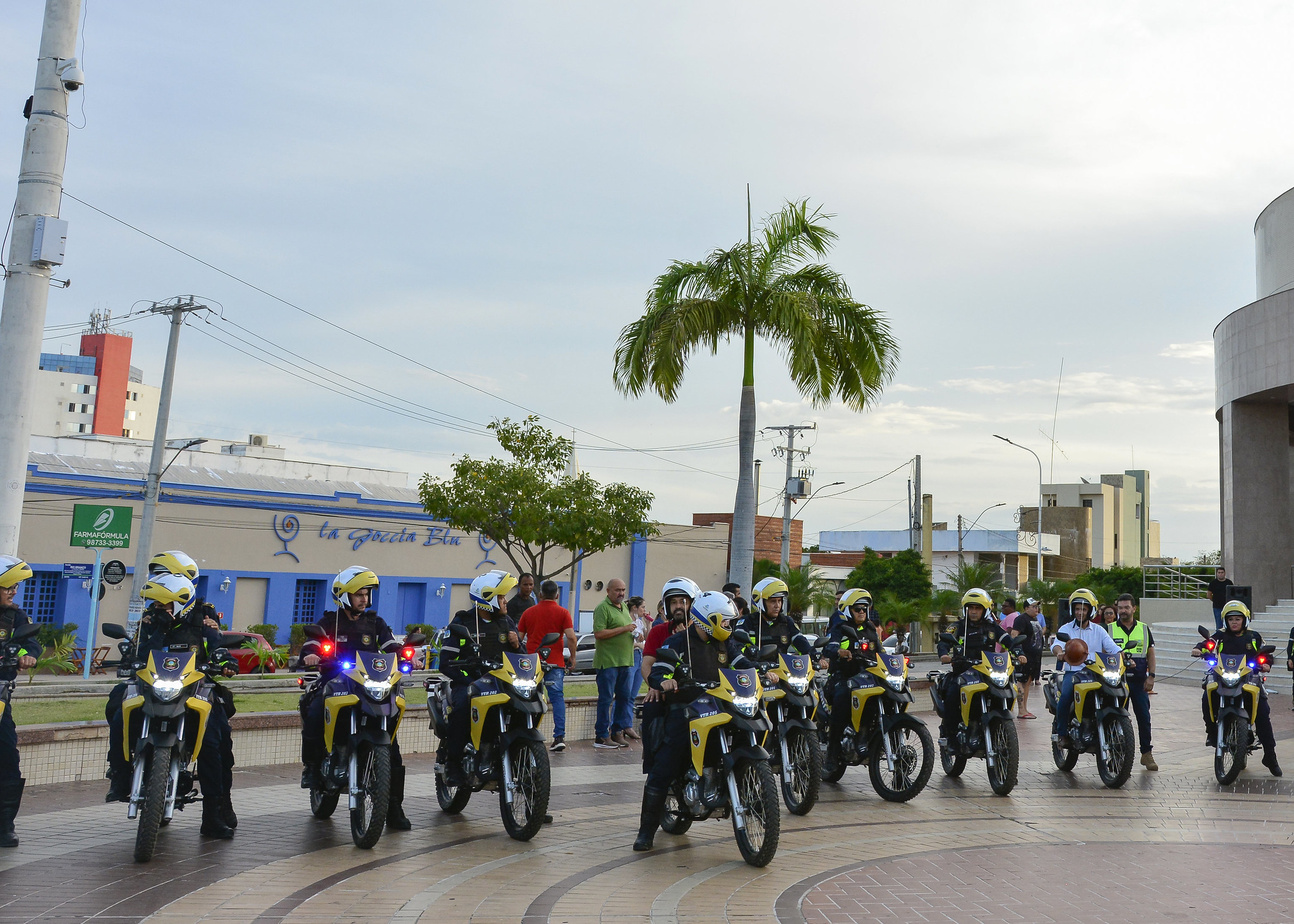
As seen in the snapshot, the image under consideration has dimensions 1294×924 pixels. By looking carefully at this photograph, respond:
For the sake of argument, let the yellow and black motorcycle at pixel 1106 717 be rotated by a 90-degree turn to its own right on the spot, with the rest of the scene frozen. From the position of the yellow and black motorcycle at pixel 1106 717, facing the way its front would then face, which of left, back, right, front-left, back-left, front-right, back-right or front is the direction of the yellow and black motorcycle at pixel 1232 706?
back

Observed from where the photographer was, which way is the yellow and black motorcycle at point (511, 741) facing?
facing the viewer and to the right of the viewer

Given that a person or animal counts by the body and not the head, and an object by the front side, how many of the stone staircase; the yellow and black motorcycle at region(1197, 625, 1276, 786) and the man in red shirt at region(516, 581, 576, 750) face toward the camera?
2

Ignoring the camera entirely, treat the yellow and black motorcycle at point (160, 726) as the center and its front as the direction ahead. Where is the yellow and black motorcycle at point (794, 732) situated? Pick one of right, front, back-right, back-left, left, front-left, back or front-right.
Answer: left

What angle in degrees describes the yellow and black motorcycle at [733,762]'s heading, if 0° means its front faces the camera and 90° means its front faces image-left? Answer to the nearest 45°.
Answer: approximately 315°

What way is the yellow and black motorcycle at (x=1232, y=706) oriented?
toward the camera

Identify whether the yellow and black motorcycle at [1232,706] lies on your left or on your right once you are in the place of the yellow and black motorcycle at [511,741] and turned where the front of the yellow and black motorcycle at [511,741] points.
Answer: on your left

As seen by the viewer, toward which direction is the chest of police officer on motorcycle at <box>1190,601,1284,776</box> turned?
toward the camera

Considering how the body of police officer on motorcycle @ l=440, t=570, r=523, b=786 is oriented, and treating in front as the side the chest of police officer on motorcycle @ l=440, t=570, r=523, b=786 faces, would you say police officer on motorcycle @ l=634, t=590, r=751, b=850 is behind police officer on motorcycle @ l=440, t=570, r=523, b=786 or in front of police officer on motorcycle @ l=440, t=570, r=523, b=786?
in front
